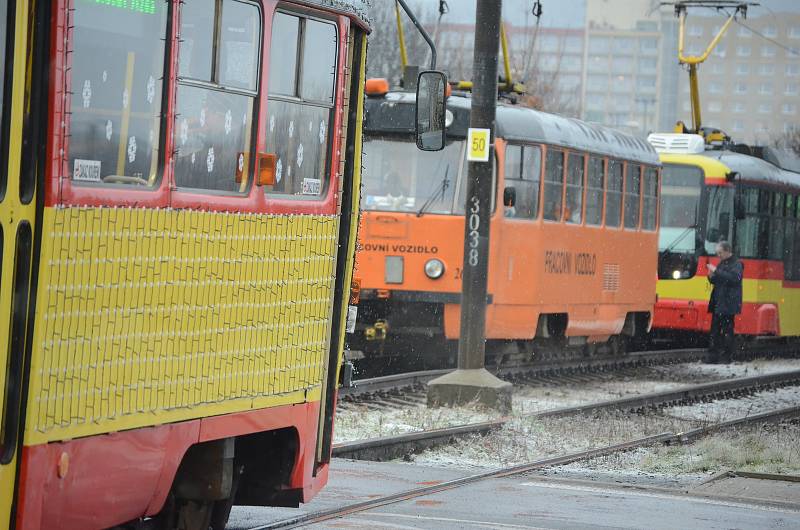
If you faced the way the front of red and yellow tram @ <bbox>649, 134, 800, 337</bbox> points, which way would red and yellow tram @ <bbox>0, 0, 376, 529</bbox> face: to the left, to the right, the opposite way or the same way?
the opposite way

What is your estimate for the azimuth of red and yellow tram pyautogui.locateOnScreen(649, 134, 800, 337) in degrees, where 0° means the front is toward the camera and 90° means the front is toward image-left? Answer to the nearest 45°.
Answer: approximately 45°

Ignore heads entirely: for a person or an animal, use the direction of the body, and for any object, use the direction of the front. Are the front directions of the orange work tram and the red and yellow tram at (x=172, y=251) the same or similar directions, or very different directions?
very different directions

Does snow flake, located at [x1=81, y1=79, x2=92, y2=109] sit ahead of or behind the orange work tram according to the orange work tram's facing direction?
ahead

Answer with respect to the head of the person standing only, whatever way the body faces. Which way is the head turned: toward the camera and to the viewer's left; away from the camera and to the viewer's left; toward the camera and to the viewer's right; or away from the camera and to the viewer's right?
toward the camera and to the viewer's left

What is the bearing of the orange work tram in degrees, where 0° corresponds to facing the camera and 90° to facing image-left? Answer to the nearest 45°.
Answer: approximately 45°

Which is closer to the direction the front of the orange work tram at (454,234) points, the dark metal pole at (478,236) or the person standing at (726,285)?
the dark metal pole

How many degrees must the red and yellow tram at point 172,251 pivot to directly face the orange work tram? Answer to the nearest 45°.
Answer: approximately 45° to its left

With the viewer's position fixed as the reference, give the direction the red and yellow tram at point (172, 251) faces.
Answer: facing away from the viewer and to the right of the viewer

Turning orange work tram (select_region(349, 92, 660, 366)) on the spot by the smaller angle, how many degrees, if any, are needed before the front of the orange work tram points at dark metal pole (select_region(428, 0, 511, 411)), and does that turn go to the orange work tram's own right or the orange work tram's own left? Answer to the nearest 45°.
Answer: approximately 45° to the orange work tram's own left

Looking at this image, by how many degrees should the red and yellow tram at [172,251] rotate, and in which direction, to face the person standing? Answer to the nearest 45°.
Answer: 0° — it already faces them

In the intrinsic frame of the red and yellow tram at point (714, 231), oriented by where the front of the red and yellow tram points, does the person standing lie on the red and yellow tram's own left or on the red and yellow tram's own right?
on the red and yellow tram's own left

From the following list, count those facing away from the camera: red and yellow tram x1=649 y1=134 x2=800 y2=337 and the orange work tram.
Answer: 0
